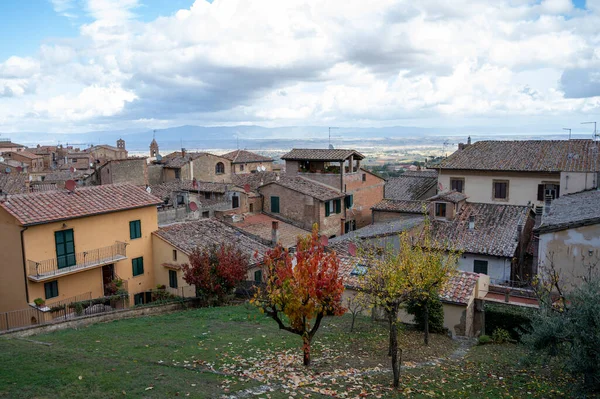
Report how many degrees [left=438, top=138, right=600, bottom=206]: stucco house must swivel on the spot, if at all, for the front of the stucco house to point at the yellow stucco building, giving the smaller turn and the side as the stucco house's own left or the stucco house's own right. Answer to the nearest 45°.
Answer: approximately 45° to the stucco house's own right

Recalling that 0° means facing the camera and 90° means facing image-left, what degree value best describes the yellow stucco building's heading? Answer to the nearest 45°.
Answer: approximately 315°

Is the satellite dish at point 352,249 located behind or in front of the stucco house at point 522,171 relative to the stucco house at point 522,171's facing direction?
in front

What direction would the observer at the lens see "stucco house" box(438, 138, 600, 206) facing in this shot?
facing the viewer

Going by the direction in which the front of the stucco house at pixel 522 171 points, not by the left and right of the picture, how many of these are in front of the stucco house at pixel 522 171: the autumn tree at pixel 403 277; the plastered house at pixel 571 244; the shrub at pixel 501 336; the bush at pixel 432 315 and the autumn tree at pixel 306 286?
5

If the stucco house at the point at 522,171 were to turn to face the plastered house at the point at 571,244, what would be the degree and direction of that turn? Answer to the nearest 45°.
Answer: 0° — it already faces it

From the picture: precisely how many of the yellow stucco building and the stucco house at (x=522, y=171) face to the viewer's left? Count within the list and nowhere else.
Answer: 0

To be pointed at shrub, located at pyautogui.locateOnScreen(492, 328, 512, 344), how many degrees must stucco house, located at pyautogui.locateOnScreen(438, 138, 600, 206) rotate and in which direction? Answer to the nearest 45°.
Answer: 0° — it already faces it

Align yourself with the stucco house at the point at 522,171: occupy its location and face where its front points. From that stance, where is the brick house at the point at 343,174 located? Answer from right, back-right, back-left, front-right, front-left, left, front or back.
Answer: right

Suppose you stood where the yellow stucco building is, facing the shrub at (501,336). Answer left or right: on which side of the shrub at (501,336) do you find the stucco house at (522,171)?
left

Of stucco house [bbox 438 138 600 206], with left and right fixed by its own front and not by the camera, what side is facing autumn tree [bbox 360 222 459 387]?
front

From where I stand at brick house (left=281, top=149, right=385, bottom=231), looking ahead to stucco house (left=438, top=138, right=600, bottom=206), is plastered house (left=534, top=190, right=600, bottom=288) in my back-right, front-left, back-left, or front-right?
front-right
